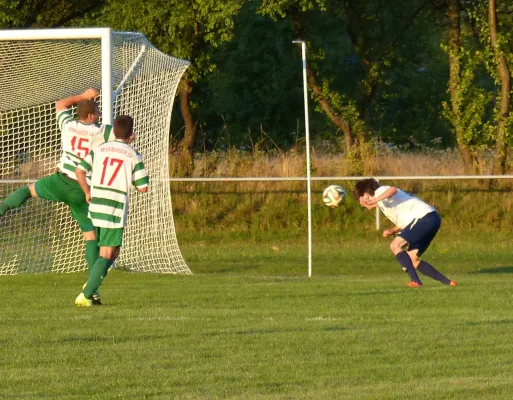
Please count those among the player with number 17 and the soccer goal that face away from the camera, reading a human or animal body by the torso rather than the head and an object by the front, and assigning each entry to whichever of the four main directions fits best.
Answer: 1

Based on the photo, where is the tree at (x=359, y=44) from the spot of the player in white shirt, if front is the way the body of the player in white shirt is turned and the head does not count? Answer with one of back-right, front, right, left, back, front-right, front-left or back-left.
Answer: right

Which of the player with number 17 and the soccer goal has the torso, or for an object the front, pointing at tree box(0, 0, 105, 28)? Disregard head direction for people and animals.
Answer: the player with number 17

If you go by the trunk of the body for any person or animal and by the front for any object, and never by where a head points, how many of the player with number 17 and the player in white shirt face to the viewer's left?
1

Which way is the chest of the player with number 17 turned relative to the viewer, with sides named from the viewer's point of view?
facing away from the viewer

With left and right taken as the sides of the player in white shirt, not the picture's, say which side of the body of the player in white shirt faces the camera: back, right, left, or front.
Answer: left

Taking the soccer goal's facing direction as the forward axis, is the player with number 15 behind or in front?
in front

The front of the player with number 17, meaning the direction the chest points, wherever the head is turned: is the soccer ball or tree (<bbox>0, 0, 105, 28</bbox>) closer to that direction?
the tree

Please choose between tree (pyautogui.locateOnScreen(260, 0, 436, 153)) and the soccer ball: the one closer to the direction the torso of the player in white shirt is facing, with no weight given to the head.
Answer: the soccer ball

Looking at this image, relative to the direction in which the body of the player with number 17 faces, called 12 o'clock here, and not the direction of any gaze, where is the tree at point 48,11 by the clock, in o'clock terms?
The tree is roughly at 12 o'clock from the player with number 17.

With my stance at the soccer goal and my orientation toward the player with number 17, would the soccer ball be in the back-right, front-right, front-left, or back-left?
front-left

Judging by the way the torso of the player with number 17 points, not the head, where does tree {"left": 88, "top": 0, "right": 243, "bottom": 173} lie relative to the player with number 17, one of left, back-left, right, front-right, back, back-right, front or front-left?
front

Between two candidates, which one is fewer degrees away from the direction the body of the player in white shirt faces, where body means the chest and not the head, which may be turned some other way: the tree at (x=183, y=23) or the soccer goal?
the soccer goal

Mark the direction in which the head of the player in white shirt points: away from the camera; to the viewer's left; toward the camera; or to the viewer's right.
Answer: to the viewer's left

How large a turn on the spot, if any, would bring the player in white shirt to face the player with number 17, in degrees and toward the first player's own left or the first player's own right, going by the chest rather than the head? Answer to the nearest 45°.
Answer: approximately 45° to the first player's own left
